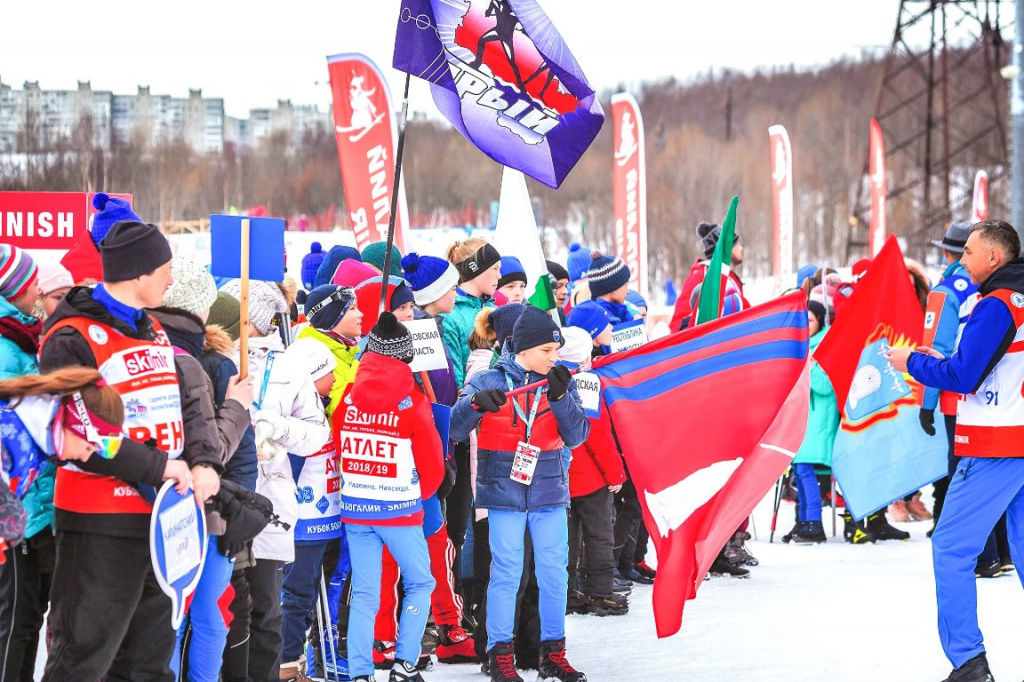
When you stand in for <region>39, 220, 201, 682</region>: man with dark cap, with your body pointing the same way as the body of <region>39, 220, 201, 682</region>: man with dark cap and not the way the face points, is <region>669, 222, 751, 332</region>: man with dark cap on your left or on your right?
on your left

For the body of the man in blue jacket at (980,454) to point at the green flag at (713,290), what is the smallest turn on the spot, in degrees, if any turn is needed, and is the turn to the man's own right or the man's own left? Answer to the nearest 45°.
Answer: approximately 45° to the man's own right

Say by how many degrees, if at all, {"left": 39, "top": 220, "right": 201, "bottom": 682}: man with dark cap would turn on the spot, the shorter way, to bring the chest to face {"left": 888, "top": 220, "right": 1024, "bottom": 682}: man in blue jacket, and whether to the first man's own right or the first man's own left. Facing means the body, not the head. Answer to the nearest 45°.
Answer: approximately 45° to the first man's own left

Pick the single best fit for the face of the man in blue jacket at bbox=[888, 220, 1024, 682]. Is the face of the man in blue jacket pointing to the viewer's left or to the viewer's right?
to the viewer's left

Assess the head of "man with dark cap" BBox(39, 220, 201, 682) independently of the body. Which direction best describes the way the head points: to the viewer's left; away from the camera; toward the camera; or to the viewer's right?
to the viewer's right

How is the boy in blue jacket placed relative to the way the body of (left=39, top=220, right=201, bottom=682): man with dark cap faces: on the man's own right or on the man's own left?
on the man's own left

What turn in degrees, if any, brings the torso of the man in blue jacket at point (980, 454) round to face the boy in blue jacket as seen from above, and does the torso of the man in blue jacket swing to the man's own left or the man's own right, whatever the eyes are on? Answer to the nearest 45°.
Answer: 0° — they already face them

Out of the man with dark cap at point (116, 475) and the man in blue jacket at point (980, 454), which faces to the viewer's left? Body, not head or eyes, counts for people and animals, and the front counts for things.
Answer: the man in blue jacket

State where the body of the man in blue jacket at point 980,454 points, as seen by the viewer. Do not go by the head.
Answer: to the viewer's left

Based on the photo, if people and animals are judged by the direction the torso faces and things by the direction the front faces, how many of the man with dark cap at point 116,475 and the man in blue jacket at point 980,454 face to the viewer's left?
1

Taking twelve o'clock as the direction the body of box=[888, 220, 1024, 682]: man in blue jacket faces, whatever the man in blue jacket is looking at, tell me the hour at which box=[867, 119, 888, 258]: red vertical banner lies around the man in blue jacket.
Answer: The red vertical banner is roughly at 3 o'clock from the man in blue jacket.

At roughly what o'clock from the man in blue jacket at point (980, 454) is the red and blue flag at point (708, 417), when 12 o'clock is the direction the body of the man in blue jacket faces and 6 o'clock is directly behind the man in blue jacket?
The red and blue flag is roughly at 12 o'clock from the man in blue jacket.
